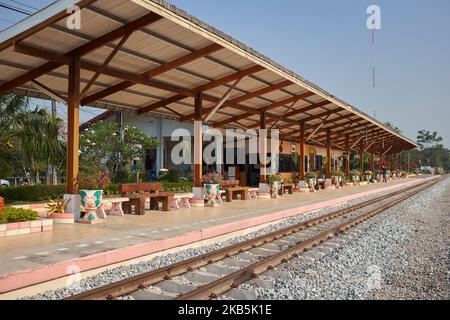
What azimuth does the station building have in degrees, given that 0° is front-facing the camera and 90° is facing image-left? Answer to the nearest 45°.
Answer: approximately 315°

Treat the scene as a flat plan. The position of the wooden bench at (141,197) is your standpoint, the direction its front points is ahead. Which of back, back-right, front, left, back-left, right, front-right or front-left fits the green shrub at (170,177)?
back-left

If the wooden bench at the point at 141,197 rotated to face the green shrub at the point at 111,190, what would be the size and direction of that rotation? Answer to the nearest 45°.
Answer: approximately 135° to its left

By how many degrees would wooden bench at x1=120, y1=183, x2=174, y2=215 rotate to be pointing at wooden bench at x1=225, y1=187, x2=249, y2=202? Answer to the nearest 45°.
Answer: approximately 90° to its left

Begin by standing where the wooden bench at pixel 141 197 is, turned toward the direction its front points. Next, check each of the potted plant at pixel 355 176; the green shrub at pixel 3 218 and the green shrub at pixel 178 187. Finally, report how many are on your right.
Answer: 1

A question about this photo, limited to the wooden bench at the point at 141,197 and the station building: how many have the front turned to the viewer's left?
0

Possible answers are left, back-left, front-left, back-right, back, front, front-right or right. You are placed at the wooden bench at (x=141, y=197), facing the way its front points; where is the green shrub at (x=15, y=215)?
right

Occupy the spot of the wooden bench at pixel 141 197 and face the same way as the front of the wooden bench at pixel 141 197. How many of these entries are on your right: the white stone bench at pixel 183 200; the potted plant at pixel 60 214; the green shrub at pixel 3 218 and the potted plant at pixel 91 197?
3

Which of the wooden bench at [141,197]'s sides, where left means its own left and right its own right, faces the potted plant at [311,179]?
left

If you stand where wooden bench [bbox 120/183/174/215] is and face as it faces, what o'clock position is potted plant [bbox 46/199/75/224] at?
The potted plant is roughly at 3 o'clock from the wooden bench.

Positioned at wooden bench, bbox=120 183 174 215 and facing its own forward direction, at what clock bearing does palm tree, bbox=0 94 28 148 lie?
The palm tree is roughly at 5 o'clock from the wooden bench.
